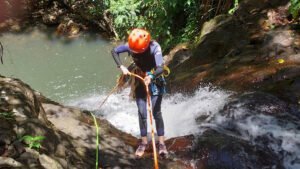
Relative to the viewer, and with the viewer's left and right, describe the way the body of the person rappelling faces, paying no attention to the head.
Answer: facing the viewer

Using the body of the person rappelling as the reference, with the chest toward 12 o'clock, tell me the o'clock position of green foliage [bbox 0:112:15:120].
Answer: The green foliage is roughly at 2 o'clock from the person rappelling.

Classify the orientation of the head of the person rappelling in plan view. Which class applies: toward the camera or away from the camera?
toward the camera
